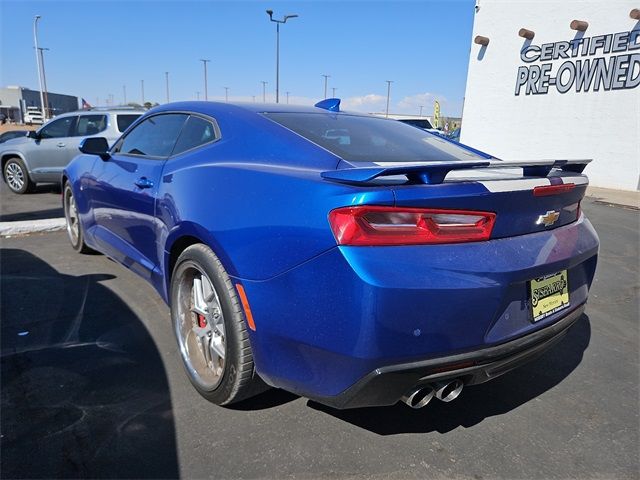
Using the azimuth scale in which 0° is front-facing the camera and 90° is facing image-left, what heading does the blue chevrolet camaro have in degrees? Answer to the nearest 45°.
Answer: approximately 135°

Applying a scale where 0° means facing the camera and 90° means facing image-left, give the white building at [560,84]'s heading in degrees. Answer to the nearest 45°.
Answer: approximately 45°

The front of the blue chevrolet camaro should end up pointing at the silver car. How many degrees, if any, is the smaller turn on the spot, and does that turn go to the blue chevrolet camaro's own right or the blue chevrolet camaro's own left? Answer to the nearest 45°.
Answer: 0° — it already faces it

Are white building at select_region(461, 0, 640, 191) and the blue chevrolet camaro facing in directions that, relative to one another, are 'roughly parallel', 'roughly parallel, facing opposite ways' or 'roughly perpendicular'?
roughly perpendicular

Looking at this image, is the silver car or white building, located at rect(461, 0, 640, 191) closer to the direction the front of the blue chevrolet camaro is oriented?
the silver car

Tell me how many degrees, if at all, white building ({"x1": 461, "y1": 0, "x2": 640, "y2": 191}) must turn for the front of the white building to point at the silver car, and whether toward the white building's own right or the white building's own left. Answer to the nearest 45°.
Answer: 0° — it already faces it

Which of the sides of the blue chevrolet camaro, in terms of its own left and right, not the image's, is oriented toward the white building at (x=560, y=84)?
right
